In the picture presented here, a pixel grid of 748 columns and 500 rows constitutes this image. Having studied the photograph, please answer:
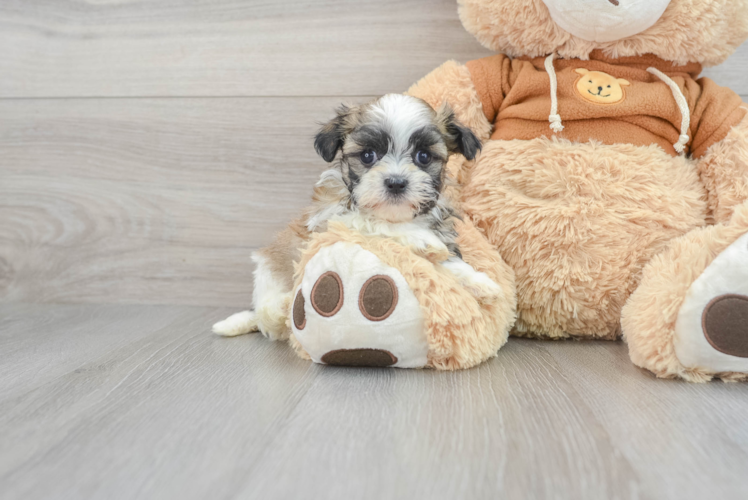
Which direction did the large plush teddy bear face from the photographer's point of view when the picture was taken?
facing the viewer
